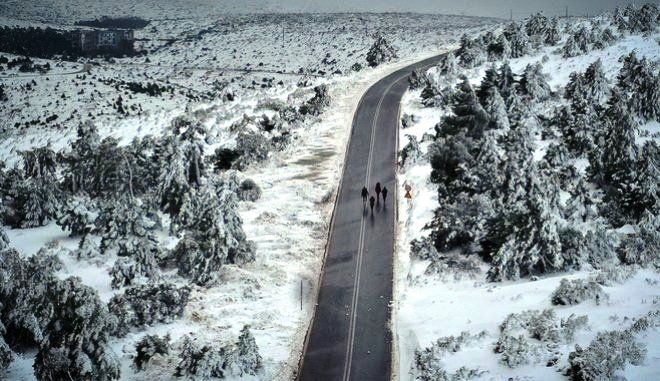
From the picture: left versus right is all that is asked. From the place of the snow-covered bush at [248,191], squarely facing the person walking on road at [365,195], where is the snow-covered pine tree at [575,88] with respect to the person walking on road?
left
